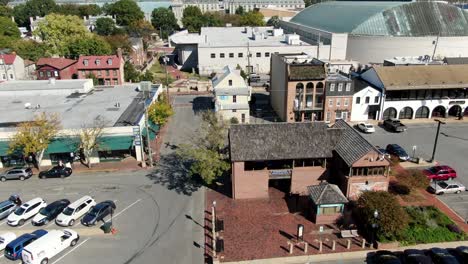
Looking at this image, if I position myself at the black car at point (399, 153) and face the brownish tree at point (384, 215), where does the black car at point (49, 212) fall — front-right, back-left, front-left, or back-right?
front-right

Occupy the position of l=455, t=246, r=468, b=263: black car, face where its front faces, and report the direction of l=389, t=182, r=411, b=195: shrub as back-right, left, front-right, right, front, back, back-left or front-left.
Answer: front

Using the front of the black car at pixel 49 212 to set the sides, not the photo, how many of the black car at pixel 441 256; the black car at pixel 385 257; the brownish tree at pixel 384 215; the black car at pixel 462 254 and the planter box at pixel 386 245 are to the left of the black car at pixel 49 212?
5

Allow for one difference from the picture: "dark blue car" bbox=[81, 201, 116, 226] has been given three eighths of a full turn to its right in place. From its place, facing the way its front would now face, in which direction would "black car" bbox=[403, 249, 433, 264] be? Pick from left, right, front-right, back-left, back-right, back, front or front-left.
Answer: back-right

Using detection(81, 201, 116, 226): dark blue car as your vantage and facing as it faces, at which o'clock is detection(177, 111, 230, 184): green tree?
The green tree is roughly at 7 o'clock from the dark blue car.

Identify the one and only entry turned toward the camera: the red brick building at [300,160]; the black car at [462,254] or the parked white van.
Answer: the red brick building

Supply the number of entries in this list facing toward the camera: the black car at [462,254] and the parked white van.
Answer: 0

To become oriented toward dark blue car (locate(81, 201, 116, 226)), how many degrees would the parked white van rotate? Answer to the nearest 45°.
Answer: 0° — it already faces it

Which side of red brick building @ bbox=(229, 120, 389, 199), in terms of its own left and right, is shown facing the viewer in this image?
front

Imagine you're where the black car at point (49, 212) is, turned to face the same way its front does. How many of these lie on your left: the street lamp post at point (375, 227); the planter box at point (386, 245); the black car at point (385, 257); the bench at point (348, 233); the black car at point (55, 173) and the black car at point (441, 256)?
5

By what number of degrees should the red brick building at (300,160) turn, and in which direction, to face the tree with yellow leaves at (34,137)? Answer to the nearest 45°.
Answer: approximately 90° to its right

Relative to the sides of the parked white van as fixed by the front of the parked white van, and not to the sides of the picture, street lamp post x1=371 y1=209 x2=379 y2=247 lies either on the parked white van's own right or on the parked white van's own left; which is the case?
on the parked white van's own right

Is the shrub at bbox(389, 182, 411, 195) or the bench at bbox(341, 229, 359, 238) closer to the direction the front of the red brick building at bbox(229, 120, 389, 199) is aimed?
the bench

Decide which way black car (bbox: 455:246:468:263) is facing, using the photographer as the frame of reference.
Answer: facing away from the viewer and to the left of the viewer

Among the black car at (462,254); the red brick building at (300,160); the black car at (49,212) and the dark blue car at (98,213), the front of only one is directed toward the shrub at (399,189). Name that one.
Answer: the black car at (462,254)

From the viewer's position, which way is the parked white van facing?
facing away from the viewer and to the right of the viewer

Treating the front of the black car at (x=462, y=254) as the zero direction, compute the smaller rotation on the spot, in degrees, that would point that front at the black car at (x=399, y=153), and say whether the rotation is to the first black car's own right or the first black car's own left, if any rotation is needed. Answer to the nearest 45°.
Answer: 0° — it already faces it

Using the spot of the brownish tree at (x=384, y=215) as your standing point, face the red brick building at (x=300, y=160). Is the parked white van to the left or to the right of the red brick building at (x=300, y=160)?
left

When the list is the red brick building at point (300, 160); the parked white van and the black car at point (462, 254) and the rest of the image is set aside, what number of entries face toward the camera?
1
